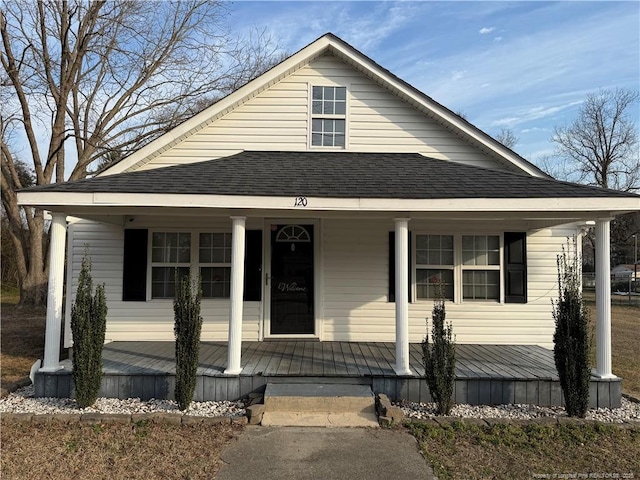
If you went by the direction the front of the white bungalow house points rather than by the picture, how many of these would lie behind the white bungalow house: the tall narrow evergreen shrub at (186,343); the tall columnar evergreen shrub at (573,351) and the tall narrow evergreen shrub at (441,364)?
0

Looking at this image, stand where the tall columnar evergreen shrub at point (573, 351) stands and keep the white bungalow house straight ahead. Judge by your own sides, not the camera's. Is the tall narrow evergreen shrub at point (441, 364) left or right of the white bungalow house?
left

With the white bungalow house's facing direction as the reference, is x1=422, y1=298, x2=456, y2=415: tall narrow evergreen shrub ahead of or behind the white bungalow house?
ahead

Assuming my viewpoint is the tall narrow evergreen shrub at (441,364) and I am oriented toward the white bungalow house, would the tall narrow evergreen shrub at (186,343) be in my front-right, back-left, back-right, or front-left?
front-left

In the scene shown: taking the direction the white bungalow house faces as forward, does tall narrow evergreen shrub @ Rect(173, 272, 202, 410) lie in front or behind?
in front

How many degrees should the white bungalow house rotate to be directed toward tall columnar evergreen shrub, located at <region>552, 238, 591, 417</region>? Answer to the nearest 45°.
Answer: approximately 45° to its left

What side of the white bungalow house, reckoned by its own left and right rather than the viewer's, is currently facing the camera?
front

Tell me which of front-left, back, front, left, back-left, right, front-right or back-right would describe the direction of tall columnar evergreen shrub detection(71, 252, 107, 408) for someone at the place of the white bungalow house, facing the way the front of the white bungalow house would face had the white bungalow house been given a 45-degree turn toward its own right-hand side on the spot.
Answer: front
